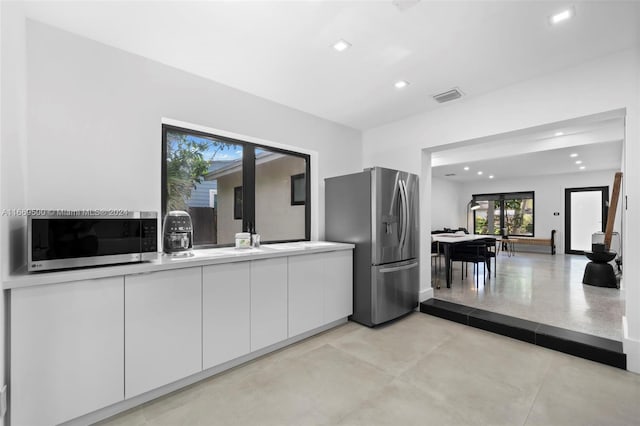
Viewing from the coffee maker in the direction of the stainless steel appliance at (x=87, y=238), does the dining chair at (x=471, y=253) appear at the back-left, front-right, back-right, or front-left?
back-left

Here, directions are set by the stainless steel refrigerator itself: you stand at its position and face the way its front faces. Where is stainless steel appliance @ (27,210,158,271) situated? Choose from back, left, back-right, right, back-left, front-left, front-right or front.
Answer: right

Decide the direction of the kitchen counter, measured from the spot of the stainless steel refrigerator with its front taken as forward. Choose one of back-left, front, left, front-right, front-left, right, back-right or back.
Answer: right

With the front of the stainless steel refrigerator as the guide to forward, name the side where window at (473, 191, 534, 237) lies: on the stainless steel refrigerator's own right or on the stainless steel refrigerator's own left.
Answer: on the stainless steel refrigerator's own left

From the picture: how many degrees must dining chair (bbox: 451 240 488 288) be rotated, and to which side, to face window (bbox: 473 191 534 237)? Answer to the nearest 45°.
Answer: approximately 45° to its right

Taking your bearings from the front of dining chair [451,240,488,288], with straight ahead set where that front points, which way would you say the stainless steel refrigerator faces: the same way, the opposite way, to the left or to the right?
the opposite way

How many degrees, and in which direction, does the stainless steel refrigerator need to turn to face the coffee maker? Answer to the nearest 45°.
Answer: approximately 90° to its right

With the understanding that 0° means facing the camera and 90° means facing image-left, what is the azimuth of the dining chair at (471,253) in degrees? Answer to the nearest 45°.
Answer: approximately 135°

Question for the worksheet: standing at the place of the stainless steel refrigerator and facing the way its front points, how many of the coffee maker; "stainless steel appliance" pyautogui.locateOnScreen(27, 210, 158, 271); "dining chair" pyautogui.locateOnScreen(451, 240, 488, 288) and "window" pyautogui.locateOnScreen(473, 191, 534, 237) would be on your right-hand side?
2

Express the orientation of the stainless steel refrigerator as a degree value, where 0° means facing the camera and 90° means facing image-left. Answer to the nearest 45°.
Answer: approximately 315°
